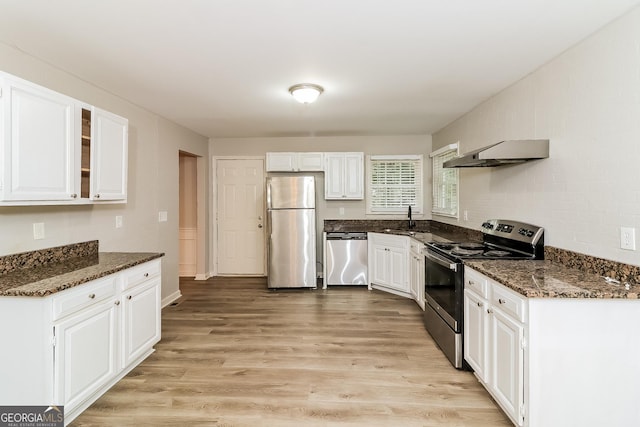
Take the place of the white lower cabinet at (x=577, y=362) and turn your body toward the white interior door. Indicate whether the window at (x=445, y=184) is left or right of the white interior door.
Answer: right

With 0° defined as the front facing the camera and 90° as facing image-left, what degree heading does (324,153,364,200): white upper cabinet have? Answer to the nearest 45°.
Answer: approximately 0°

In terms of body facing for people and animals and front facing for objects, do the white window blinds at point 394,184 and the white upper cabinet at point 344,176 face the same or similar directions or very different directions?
same or similar directions

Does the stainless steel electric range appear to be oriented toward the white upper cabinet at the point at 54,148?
yes

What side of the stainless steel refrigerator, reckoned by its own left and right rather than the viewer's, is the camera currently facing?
front

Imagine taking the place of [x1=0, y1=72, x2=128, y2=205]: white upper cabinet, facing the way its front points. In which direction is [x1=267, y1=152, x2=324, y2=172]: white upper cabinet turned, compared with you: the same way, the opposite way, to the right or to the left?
to the right

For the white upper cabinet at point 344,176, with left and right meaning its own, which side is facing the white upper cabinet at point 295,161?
right

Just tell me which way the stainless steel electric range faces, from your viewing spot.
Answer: facing the viewer and to the left of the viewer

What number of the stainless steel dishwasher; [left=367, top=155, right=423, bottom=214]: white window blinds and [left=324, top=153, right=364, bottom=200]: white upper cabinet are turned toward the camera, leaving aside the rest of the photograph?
3

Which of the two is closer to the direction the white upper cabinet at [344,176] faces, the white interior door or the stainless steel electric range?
the stainless steel electric range

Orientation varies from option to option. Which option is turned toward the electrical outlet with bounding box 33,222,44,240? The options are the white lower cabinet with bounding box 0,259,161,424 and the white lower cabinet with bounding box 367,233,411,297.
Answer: the white lower cabinet with bounding box 367,233,411,297

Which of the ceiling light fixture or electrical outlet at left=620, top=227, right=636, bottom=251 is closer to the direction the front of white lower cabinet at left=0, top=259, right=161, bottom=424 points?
the electrical outlet

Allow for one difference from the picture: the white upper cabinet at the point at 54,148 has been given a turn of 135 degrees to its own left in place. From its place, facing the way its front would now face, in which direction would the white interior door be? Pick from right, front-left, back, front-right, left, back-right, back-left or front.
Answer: front-right

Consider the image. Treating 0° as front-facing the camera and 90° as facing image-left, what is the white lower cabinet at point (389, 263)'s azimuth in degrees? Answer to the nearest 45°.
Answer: approximately 45°

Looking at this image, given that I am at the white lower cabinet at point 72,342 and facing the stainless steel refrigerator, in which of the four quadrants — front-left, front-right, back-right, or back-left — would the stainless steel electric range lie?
front-right

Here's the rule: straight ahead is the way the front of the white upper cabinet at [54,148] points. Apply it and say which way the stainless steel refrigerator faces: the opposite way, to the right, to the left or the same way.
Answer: to the right

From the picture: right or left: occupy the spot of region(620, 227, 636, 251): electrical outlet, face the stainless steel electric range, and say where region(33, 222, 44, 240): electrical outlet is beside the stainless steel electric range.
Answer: left
